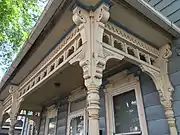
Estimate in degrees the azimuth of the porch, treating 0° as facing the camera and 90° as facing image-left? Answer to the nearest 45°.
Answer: approximately 45°

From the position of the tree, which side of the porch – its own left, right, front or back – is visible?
right
